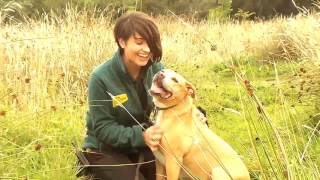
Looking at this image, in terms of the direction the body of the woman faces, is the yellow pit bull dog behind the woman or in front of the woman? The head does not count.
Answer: in front

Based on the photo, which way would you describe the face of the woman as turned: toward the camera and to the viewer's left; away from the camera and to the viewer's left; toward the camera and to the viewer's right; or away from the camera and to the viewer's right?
toward the camera and to the viewer's right

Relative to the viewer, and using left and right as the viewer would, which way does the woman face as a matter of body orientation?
facing the viewer and to the right of the viewer
